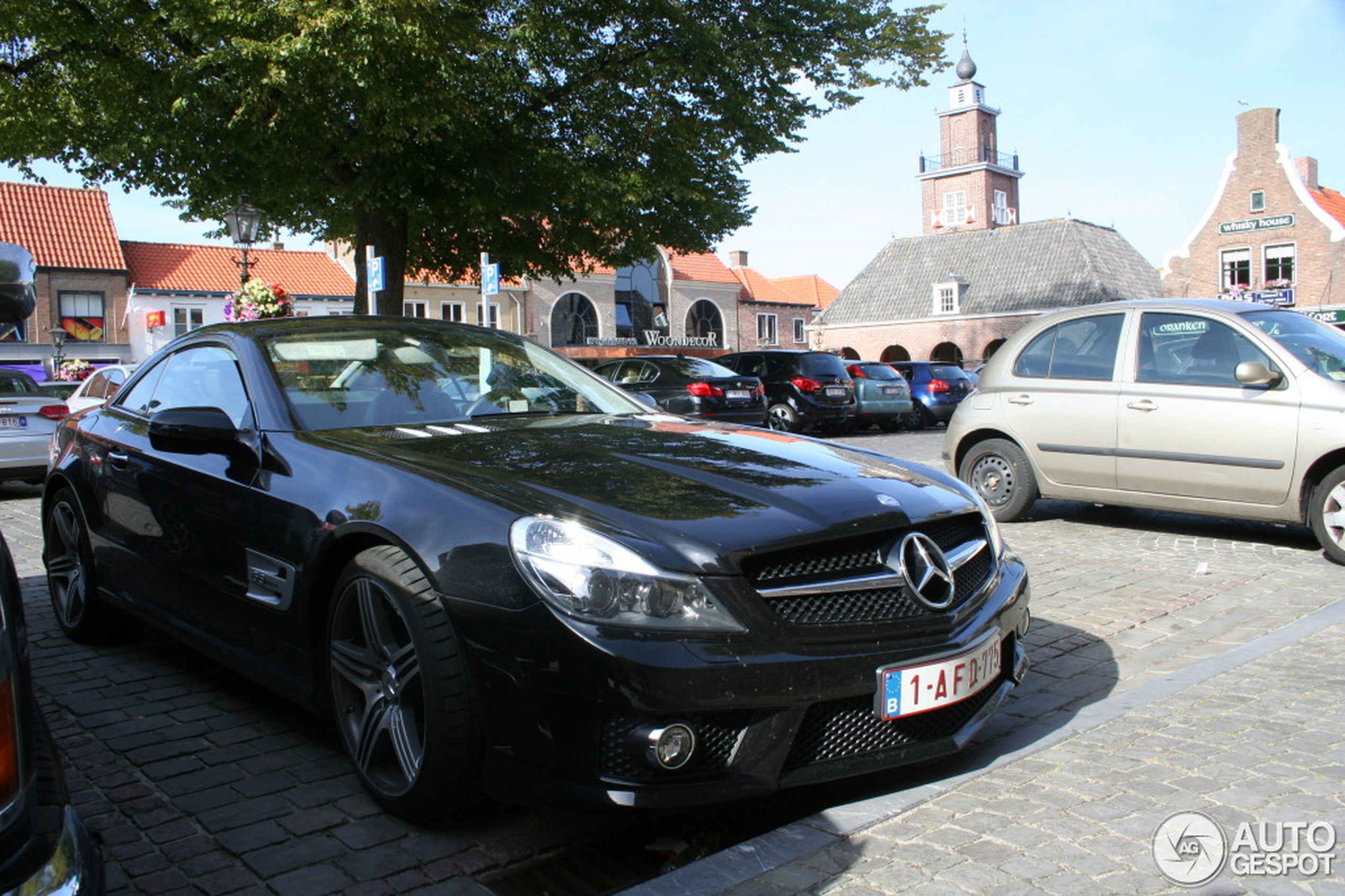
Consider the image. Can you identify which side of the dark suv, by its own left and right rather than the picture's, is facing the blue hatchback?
right

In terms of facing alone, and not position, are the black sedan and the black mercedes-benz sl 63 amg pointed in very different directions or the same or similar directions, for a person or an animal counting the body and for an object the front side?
very different directions

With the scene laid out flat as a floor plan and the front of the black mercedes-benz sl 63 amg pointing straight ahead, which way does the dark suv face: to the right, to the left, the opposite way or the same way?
the opposite way

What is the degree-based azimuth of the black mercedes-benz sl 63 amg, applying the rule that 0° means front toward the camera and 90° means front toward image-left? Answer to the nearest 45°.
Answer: approximately 315°

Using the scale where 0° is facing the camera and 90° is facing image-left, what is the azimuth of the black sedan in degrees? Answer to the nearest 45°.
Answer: approximately 135°

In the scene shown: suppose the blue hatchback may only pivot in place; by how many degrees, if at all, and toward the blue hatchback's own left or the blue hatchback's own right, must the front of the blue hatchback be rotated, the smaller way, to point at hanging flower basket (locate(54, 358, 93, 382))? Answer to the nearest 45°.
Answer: approximately 45° to the blue hatchback's own left

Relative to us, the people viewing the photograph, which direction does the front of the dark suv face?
facing away from the viewer and to the left of the viewer

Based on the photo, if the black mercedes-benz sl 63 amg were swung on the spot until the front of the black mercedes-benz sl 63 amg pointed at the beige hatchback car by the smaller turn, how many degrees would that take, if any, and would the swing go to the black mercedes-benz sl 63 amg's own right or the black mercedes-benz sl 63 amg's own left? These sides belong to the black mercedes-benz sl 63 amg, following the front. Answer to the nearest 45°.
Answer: approximately 90° to the black mercedes-benz sl 63 amg's own left
